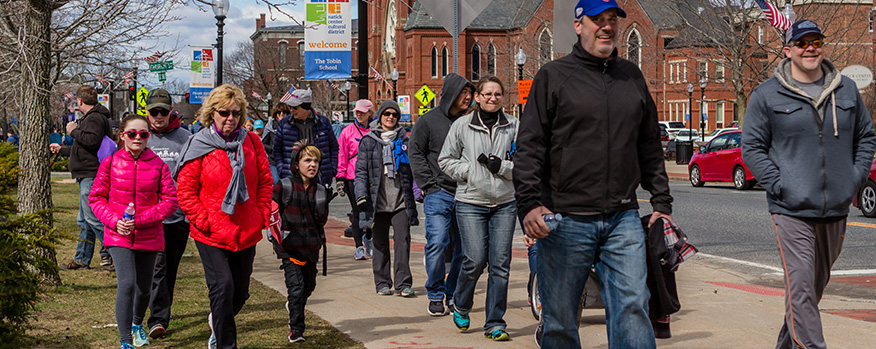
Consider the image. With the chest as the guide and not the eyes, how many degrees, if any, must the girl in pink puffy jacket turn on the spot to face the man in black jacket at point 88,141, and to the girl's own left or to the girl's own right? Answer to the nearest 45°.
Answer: approximately 180°

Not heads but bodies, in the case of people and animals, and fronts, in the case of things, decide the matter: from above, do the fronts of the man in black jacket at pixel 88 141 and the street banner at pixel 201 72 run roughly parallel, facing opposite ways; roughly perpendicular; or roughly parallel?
roughly perpendicular

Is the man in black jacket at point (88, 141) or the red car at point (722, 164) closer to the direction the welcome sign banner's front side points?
the man in black jacket

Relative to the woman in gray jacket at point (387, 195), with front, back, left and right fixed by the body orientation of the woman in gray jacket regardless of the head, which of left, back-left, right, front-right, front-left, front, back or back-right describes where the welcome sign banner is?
back

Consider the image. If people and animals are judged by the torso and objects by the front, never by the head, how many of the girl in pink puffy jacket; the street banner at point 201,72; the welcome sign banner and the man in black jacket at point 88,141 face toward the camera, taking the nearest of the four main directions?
3

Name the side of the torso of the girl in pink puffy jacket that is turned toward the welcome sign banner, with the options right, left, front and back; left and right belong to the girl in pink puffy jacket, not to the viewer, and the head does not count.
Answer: back

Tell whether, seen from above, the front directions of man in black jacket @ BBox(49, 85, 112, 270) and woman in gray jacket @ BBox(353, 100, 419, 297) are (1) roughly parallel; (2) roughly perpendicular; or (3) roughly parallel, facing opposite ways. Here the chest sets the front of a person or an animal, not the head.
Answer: roughly perpendicular

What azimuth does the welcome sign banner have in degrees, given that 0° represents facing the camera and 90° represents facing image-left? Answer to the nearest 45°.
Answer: approximately 0°

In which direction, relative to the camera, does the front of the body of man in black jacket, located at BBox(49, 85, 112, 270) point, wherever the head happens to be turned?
to the viewer's left
